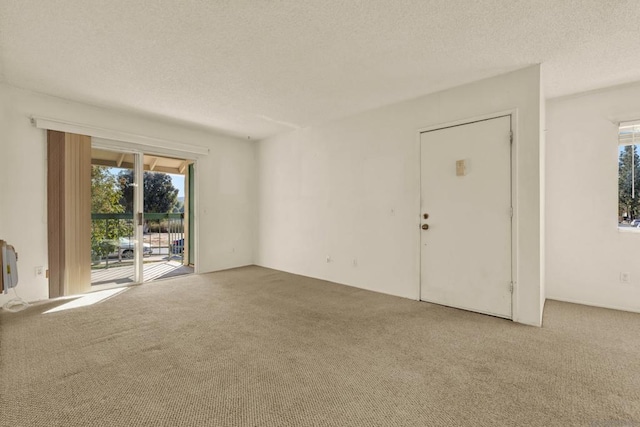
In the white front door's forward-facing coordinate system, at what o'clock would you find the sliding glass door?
The sliding glass door is roughly at 1 o'clock from the white front door.

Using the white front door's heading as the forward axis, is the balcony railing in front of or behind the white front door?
in front

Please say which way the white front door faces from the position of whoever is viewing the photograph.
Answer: facing the viewer and to the left of the viewer
